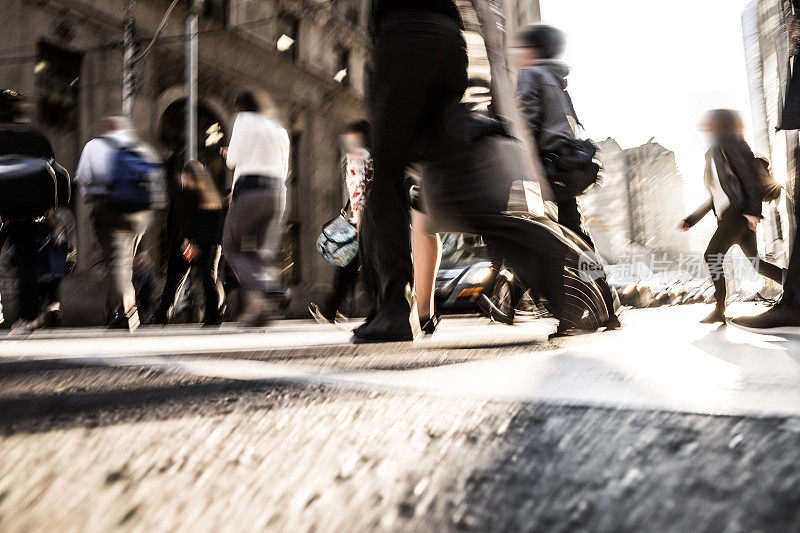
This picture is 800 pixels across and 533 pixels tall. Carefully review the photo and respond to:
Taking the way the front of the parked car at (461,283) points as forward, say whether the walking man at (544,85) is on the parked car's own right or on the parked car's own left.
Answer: on the parked car's own left

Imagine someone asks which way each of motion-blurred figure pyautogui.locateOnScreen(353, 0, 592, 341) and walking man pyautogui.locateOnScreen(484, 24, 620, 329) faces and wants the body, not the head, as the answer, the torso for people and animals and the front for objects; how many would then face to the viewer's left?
2

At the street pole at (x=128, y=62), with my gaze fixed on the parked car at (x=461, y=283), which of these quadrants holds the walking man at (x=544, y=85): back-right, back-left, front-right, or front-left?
front-right

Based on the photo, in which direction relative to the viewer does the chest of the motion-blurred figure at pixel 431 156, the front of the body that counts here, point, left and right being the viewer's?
facing to the left of the viewer

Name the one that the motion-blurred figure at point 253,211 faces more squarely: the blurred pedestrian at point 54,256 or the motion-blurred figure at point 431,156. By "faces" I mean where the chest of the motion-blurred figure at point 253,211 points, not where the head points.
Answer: the blurred pedestrian

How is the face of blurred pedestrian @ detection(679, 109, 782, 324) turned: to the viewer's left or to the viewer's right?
to the viewer's left

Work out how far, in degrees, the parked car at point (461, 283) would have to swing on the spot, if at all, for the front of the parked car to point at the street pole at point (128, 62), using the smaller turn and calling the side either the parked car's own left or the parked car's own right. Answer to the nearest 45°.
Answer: approximately 45° to the parked car's own right

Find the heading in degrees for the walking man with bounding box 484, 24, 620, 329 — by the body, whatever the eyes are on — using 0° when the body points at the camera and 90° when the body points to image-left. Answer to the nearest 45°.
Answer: approximately 90°

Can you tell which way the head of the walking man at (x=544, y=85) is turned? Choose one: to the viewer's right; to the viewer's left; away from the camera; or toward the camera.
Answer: to the viewer's left

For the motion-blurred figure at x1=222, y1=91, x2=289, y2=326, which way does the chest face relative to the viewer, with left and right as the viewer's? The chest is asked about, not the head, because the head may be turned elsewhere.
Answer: facing away from the viewer and to the left of the viewer

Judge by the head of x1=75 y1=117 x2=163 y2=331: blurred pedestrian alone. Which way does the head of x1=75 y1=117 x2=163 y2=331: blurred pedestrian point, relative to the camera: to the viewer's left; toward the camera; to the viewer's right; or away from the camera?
away from the camera
